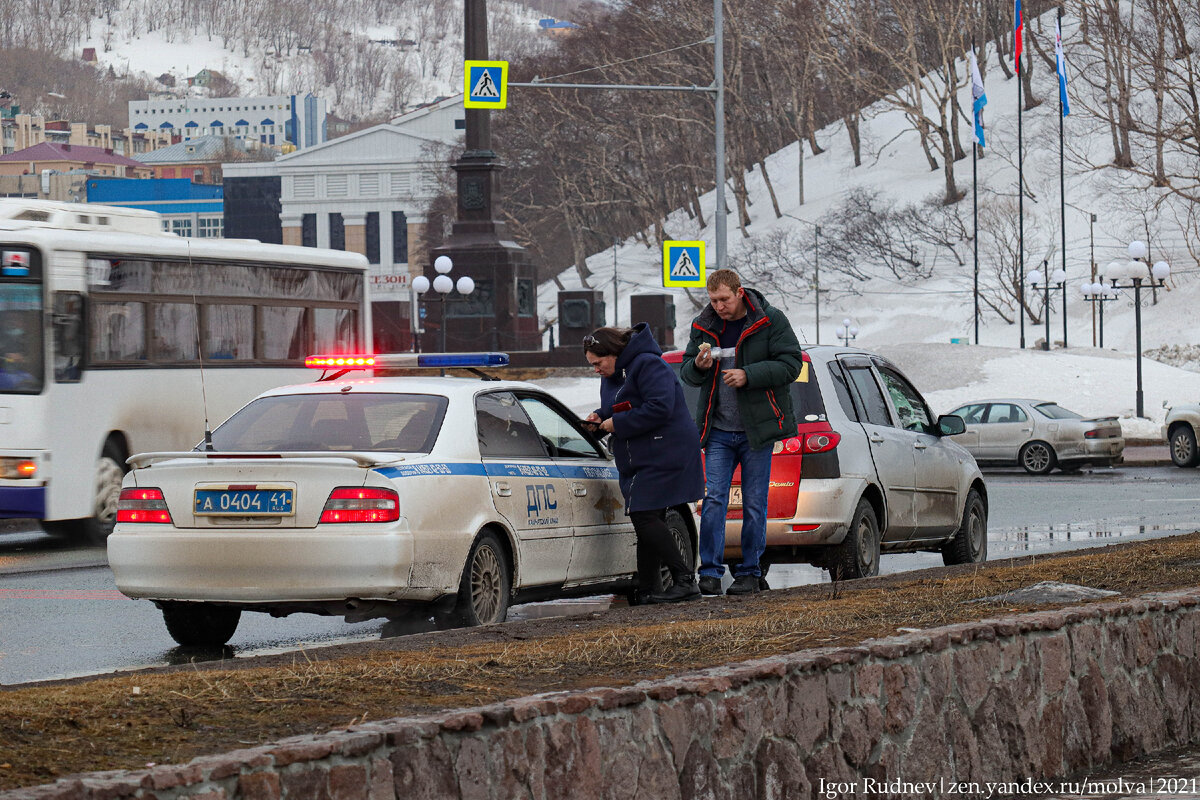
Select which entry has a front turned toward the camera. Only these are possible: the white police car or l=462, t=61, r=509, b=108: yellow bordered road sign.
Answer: the yellow bordered road sign

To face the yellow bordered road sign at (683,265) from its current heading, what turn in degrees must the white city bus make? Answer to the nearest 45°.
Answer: approximately 180°

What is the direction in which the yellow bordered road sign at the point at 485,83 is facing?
toward the camera

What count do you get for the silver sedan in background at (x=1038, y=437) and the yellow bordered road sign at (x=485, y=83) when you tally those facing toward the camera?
1

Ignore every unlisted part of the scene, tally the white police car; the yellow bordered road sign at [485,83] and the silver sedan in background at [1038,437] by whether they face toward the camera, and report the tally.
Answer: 1

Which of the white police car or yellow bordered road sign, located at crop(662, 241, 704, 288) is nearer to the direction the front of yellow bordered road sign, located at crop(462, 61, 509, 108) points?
the white police car

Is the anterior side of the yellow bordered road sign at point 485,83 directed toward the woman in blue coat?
yes

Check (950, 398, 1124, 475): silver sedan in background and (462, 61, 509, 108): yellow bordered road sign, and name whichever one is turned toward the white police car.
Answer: the yellow bordered road sign

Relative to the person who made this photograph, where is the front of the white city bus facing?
facing the viewer and to the left of the viewer

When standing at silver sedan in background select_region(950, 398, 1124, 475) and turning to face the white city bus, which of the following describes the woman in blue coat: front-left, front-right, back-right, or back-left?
front-left

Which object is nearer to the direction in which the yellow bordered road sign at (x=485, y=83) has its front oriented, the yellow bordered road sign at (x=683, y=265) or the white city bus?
the white city bus

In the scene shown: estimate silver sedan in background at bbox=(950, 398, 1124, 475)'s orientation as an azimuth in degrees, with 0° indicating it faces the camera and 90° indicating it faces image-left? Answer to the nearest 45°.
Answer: approximately 135°

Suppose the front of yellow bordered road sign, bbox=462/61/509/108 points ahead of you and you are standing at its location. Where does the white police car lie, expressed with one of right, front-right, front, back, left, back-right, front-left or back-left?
front

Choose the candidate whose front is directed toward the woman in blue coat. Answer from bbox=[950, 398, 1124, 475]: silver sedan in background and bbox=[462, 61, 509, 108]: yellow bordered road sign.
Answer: the yellow bordered road sign

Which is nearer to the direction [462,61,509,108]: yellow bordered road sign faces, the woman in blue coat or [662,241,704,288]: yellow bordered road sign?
the woman in blue coat

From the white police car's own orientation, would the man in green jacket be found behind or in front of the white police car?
in front
